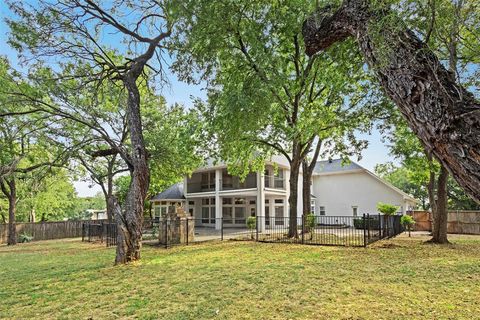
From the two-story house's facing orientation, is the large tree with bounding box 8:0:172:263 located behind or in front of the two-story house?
in front

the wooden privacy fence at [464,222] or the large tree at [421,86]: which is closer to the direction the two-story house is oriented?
the large tree

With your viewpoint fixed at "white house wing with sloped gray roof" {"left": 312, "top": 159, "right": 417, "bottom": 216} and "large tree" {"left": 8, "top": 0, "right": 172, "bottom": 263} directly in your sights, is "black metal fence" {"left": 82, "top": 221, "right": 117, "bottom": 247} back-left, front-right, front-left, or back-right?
front-right

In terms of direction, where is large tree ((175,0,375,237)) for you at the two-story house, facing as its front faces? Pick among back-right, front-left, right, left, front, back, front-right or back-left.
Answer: front-left

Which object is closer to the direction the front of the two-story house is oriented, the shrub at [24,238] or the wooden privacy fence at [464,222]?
the shrub

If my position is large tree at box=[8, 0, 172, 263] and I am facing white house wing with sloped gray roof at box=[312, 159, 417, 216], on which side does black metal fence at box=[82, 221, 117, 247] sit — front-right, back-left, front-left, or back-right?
front-left

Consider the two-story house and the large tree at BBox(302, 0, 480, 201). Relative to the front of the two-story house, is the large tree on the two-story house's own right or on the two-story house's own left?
on the two-story house's own left

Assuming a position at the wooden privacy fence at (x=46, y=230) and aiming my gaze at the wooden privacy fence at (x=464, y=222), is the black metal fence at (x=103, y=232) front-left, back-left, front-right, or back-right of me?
front-right
